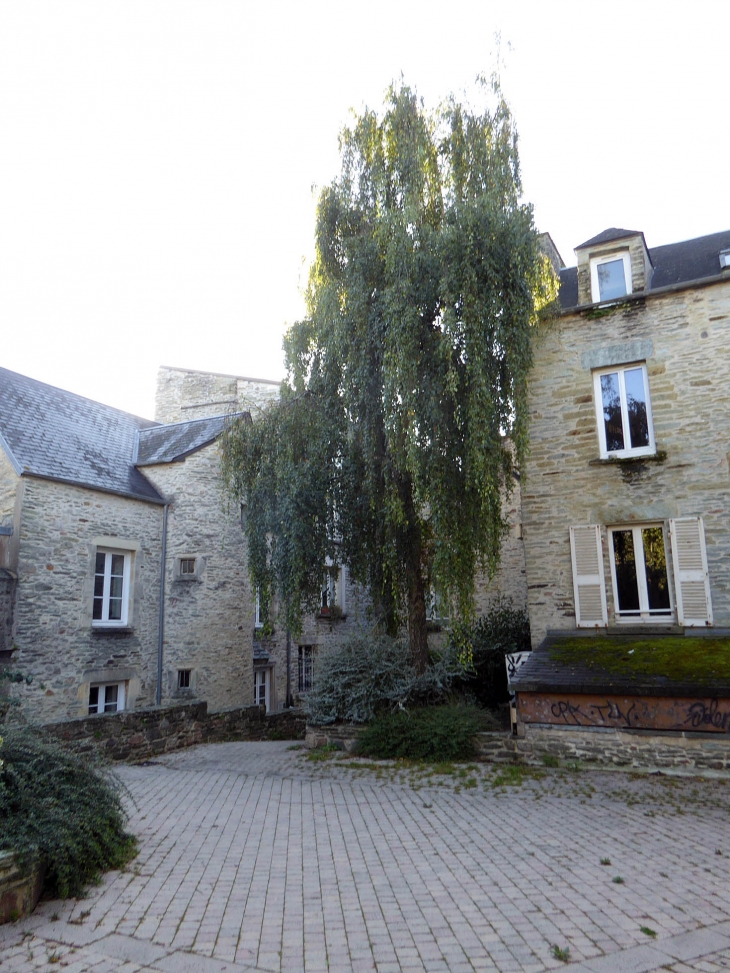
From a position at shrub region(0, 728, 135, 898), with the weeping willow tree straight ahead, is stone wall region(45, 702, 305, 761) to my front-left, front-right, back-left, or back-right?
front-left

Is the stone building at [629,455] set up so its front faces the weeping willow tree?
no

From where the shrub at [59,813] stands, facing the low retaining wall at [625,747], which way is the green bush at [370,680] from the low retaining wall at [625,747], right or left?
left

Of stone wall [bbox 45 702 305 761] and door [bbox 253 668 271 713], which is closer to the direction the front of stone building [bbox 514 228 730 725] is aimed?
the stone wall

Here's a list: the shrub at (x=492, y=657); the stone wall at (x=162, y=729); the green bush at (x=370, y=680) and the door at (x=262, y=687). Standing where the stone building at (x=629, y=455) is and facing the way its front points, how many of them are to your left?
0

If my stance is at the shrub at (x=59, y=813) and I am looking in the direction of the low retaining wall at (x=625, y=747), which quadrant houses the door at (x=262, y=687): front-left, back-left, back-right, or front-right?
front-left

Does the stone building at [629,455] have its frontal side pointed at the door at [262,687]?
no

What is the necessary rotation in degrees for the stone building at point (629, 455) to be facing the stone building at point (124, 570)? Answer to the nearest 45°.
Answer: approximately 90° to its right

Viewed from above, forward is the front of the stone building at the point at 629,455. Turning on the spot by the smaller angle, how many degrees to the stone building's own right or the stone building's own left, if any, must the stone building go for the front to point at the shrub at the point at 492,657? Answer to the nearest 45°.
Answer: approximately 135° to the stone building's own right

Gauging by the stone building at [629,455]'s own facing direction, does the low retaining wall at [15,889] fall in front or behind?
in front

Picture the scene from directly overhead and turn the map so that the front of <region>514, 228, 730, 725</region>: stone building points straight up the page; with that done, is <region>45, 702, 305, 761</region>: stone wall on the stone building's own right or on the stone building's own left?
on the stone building's own right

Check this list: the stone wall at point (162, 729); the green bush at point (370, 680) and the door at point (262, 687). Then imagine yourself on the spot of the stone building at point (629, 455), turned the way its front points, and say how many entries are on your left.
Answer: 0

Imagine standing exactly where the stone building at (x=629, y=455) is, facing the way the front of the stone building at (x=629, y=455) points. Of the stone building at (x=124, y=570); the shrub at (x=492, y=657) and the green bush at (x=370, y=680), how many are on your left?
0

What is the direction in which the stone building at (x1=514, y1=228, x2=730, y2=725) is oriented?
toward the camera

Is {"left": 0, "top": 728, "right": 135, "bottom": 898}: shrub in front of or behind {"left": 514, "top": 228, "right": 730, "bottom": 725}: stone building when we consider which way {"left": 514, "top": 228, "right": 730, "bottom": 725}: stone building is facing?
in front

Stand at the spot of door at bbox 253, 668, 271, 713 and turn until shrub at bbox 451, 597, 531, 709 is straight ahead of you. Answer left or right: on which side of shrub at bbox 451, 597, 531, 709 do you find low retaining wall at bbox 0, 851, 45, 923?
right

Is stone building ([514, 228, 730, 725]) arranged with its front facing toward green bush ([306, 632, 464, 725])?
no

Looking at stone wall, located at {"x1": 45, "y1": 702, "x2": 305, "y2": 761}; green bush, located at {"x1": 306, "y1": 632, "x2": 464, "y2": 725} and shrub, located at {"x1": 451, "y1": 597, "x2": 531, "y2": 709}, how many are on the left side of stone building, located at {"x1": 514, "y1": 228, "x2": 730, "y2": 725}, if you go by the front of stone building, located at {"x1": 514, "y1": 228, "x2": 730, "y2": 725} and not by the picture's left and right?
0
